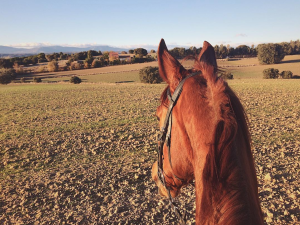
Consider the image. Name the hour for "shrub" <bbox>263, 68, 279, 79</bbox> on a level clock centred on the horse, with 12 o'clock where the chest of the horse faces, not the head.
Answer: The shrub is roughly at 2 o'clock from the horse.

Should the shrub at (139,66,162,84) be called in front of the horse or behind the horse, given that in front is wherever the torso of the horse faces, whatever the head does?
in front

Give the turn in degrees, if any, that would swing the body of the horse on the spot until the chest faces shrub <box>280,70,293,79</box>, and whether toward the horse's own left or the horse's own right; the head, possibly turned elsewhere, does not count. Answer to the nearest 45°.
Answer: approximately 45° to the horse's own right

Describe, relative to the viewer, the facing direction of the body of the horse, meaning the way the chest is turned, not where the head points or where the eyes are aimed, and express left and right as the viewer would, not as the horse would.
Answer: facing away from the viewer and to the left of the viewer

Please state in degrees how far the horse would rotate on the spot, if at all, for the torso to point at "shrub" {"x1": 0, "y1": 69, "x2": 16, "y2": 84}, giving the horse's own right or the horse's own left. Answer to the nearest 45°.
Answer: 0° — it already faces it
